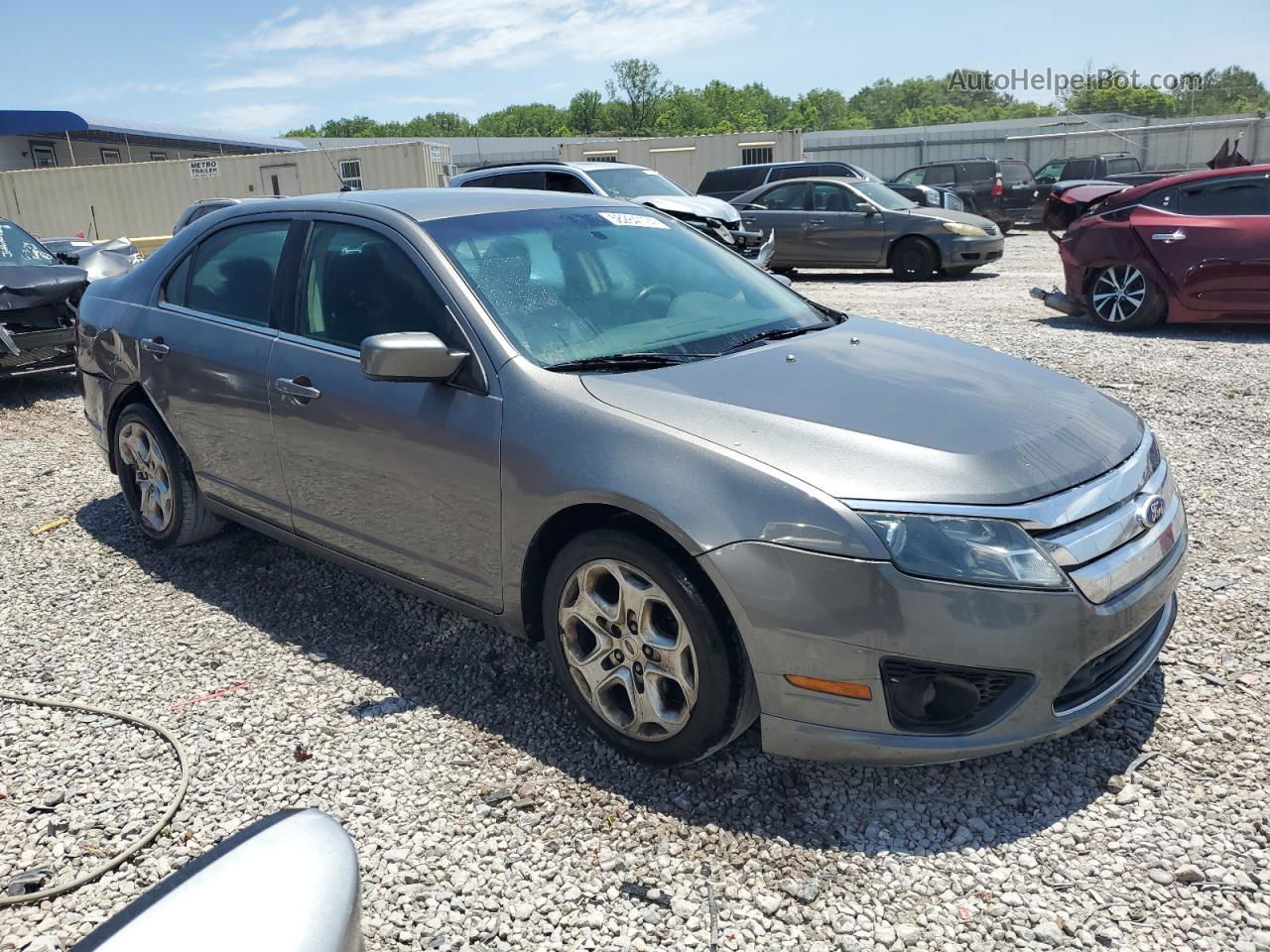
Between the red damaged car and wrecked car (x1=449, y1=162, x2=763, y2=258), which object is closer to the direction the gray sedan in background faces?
the red damaged car

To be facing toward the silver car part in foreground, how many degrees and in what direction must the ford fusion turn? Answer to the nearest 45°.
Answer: approximately 45° to its right

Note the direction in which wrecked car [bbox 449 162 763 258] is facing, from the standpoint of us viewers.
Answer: facing the viewer and to the right of the viewer

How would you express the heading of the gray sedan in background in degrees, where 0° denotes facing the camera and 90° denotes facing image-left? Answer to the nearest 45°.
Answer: approximately 315°

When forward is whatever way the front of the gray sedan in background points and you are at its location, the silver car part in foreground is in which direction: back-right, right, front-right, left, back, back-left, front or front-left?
front-right

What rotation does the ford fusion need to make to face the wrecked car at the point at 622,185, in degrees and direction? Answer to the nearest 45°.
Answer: approximately 135° to its left

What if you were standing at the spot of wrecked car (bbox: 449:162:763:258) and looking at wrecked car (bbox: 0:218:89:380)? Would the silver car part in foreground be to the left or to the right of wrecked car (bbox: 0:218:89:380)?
left

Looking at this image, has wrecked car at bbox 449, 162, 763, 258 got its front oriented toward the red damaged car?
yes

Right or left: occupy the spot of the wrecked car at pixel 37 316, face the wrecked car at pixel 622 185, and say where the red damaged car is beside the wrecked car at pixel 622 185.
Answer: right

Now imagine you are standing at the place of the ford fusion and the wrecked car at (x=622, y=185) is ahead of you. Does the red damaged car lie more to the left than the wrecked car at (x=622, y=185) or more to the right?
right

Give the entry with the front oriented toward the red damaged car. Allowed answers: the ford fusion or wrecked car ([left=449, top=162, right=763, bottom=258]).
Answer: the wrecked car

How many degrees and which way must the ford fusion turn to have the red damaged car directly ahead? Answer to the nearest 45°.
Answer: approximately 90° to its left

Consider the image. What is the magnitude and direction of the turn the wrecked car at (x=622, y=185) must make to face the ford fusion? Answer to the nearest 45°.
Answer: approximately 45° to its right
